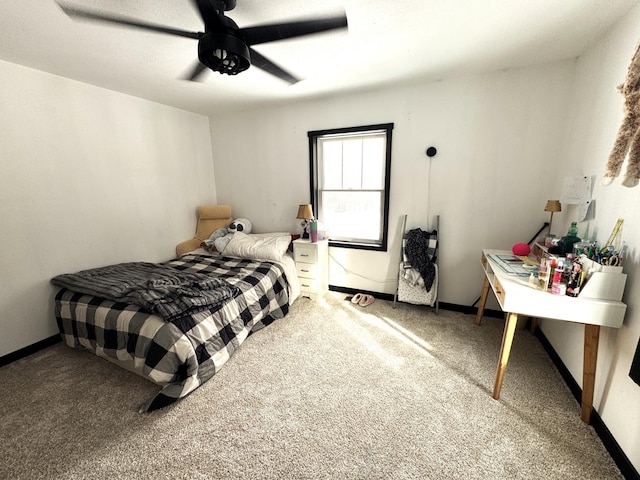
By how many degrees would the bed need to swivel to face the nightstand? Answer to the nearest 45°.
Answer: approximately 135° to its left

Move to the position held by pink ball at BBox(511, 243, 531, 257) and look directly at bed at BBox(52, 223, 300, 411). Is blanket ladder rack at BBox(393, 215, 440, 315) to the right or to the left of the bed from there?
right

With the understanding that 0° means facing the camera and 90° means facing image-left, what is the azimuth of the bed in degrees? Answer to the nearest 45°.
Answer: approximately 45°

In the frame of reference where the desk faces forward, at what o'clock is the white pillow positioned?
The white pillow is roughly at 12 o'clock from the desk.

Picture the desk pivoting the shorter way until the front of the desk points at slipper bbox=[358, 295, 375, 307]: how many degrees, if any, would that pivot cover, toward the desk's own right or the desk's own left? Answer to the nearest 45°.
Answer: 0° — it already faces it

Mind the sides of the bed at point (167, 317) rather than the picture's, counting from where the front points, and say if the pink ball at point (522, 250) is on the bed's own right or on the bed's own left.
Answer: on the bed's own left

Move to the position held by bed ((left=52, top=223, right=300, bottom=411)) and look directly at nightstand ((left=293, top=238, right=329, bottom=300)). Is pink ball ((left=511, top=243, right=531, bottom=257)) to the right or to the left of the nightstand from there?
right

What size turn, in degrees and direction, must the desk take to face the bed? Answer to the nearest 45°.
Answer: approximately 45° to its left

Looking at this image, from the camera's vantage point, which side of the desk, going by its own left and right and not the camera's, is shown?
left

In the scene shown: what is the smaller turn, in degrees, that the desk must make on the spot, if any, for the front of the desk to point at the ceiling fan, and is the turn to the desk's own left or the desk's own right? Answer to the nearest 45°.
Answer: approximately 45° to the desk's own left

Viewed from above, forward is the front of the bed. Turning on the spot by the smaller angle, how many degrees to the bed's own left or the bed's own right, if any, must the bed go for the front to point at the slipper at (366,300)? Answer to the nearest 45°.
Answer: approximately 135° to the bed's own left
